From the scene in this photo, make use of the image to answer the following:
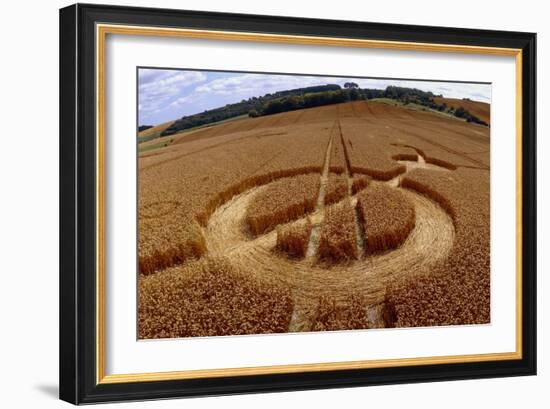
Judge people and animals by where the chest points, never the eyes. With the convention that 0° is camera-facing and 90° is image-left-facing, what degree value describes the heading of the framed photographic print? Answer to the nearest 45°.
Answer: approximately 315°
